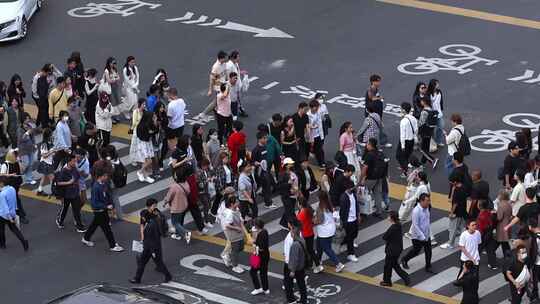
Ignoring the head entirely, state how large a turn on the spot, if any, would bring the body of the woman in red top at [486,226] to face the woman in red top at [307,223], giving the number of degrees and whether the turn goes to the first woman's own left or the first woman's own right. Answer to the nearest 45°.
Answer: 0° — they already face them
